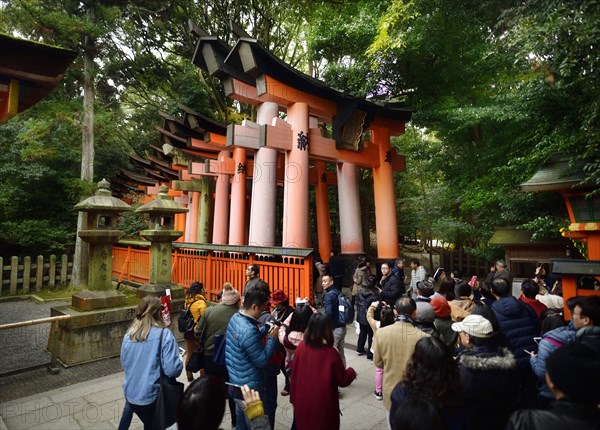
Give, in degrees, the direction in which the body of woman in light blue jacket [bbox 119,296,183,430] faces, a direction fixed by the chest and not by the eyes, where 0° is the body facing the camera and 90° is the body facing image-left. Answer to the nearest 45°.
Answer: approximately 225°

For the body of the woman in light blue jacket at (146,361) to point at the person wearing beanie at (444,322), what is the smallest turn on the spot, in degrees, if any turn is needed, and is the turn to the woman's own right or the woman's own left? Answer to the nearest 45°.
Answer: approximately 45° to the woman's own right

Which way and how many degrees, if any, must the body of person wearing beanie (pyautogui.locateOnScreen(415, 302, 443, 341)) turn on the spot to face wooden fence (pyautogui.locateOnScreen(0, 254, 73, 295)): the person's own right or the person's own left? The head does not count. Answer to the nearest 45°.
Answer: approximately 90° to the person's own left

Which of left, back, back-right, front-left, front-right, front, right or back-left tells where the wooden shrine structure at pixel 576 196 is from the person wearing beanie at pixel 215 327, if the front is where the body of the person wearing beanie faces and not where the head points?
front-right

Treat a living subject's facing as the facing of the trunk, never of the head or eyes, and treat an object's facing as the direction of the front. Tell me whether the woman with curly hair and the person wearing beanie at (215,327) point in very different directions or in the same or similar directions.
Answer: same or similar directions

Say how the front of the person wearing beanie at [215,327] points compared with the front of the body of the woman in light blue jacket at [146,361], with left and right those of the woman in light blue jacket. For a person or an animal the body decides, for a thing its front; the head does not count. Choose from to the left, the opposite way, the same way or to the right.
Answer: the same way

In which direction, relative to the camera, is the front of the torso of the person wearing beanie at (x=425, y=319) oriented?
away from the camera

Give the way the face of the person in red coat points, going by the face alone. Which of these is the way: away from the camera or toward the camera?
away from the camera

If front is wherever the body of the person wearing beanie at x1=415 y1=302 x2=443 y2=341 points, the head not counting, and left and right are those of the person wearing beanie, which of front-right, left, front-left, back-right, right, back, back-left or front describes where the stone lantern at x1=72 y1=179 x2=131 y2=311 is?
left

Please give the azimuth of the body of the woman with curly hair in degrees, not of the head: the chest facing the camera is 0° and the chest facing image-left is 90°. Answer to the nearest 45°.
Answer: approximately 180°

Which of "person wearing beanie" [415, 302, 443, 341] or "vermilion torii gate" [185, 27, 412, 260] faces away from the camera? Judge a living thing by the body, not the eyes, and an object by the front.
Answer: the person wearing beanie

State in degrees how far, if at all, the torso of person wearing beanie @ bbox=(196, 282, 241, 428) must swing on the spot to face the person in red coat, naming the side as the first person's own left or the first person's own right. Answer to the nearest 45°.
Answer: approximately 90° to the first person's own right

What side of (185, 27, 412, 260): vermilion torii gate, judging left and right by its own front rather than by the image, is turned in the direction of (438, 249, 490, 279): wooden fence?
left

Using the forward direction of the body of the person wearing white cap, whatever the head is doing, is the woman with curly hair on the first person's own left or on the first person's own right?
on the first person's own left

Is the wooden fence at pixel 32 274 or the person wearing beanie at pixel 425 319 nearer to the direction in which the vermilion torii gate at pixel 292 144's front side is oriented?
the person wearing beanie

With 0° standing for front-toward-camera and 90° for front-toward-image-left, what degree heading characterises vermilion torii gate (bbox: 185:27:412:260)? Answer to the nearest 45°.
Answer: approximately 315°

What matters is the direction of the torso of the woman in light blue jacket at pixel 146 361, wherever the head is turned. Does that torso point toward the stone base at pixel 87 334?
no

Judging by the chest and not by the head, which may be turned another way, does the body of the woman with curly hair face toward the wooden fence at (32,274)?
no

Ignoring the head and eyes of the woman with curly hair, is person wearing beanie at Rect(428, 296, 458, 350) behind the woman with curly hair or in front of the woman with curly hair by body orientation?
in front

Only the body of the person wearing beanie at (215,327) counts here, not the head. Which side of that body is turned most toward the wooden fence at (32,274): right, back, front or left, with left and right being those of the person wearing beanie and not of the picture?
left

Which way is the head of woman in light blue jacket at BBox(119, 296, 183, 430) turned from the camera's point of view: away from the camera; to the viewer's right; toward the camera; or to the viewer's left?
away from the camera

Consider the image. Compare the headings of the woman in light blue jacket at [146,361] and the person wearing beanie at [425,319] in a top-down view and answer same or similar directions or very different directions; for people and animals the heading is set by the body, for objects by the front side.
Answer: same or similar directions

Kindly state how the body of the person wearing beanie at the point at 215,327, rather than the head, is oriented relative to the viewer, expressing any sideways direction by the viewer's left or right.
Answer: facing away from the viewer and to the right of the viewer
